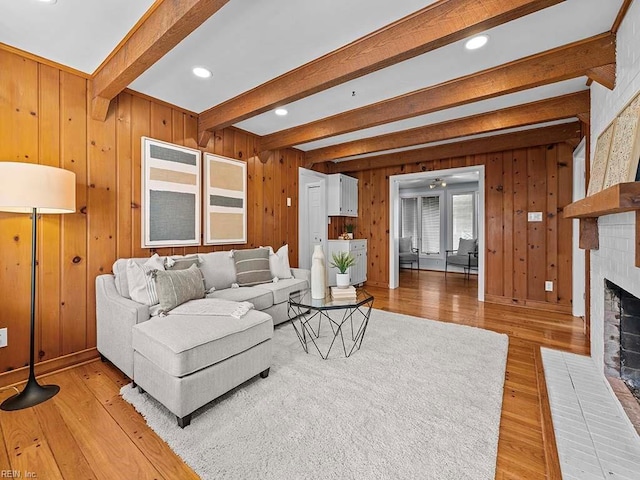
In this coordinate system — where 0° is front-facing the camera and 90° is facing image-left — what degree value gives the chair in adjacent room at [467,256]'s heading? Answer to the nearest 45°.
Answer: approximately 45°

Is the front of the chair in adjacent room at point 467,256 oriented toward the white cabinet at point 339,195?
yes

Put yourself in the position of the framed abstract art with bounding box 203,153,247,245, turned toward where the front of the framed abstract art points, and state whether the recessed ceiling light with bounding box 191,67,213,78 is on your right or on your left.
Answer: on your right

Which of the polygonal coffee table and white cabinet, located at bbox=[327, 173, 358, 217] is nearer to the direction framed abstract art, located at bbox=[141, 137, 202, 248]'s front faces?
the polygonal coffee table

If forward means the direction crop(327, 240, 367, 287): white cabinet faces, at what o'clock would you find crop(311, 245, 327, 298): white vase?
The white vase is roughly at 2 o'clock from the white cabinet.

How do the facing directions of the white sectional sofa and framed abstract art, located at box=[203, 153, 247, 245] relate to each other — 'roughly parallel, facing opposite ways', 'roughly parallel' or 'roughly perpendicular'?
roughly parallel

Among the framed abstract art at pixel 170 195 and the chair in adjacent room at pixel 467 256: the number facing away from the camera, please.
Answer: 0

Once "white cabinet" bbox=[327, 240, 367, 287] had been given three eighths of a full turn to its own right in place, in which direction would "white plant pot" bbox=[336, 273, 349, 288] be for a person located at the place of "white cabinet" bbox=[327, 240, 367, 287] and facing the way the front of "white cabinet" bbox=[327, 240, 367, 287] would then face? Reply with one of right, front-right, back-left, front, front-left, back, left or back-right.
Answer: left

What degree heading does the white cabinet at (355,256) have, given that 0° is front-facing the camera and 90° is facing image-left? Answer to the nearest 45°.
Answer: approximately 315°

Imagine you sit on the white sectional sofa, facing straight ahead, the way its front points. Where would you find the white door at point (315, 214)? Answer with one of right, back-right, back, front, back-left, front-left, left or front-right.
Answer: left

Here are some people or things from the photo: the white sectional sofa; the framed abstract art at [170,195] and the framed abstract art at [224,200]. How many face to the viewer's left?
0

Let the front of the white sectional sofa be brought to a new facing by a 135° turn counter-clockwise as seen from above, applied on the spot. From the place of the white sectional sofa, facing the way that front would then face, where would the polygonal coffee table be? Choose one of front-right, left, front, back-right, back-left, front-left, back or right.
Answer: right

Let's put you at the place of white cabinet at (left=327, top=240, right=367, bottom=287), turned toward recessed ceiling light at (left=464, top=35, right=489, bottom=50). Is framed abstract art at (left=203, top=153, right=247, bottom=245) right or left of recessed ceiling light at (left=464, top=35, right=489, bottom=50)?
right

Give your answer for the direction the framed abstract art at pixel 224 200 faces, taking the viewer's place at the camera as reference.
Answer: facing the viewer and to the right of the viewer

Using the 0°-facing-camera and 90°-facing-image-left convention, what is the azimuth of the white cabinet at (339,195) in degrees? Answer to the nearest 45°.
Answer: approximately 315°

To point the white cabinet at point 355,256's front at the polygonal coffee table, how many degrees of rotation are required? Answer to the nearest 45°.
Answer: approximately 45° to its right

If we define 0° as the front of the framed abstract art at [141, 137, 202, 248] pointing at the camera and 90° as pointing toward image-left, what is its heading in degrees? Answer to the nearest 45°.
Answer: approximately 315°
